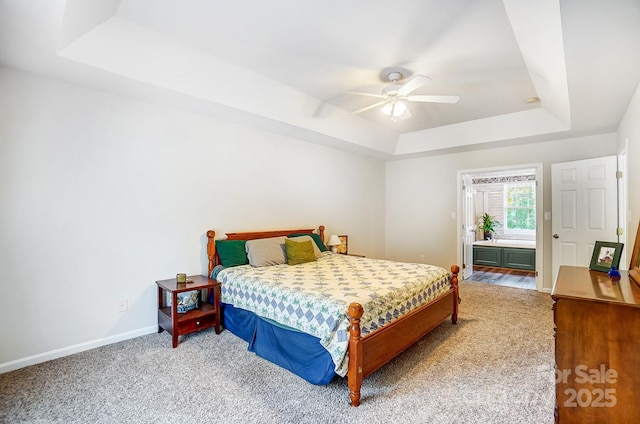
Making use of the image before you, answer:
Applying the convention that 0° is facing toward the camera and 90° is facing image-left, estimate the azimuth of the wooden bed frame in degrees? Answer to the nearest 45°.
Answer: approximately 315°

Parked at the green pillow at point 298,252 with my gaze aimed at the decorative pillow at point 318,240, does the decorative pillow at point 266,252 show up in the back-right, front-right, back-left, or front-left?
back-left

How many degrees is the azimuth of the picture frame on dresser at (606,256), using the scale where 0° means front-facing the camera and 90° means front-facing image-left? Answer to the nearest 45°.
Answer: approximately 45°

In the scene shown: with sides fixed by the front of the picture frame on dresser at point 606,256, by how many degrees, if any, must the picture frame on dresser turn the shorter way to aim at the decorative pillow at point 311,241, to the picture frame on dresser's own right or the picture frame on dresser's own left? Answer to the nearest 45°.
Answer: approximately 45° to the picture frame on dresser's own right

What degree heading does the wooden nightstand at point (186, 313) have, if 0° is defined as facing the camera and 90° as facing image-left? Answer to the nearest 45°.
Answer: approximately 315°

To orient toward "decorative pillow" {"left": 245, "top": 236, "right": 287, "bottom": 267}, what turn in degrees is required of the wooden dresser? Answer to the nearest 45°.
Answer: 0° — it already faces it
